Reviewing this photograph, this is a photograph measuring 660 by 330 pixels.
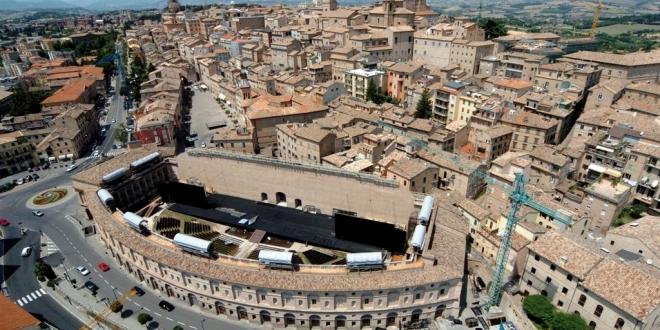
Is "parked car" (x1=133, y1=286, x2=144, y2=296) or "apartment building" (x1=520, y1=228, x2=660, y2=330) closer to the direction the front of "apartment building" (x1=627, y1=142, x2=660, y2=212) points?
the parked car

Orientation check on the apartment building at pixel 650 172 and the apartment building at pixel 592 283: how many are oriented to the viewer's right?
0

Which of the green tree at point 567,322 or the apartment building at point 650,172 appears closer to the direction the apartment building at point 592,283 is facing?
the green tree

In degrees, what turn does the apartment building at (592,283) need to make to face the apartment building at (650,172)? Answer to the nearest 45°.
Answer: approximately 135° to its right

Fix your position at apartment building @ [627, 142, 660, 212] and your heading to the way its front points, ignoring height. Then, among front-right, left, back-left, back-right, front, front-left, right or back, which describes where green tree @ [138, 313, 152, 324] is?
front

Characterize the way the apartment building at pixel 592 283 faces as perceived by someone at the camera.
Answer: facing the viewer and to the left of the viewer

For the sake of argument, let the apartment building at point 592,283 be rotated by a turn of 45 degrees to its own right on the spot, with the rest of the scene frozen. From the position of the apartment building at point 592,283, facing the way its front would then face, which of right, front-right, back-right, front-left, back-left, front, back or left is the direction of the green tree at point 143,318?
front-left

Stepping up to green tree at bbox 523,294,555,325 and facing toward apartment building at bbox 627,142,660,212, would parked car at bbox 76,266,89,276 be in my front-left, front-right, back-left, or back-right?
back-left

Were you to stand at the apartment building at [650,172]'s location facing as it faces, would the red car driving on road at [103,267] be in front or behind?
in front

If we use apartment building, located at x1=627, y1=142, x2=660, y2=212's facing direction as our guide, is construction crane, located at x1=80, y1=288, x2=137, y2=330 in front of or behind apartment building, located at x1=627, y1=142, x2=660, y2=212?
in front

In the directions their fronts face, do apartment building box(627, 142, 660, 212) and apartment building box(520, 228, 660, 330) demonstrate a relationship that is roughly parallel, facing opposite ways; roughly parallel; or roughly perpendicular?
roughly parallel

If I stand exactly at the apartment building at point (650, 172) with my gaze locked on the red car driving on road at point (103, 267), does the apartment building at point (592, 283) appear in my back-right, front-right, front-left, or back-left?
front-left

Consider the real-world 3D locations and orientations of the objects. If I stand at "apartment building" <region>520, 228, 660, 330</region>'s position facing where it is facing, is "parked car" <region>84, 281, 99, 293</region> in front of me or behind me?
in front

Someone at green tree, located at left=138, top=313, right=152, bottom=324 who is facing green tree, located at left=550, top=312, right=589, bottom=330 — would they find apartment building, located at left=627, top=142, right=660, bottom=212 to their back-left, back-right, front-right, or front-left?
front-left

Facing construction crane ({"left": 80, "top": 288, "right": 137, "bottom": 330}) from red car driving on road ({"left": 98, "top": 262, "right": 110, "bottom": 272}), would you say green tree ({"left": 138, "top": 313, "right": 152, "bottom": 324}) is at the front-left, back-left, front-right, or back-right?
front-left

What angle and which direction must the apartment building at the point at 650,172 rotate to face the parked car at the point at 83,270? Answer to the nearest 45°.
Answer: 0° — it already faces it

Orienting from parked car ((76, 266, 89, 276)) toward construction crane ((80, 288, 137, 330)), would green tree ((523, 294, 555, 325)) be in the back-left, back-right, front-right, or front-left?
front-left
